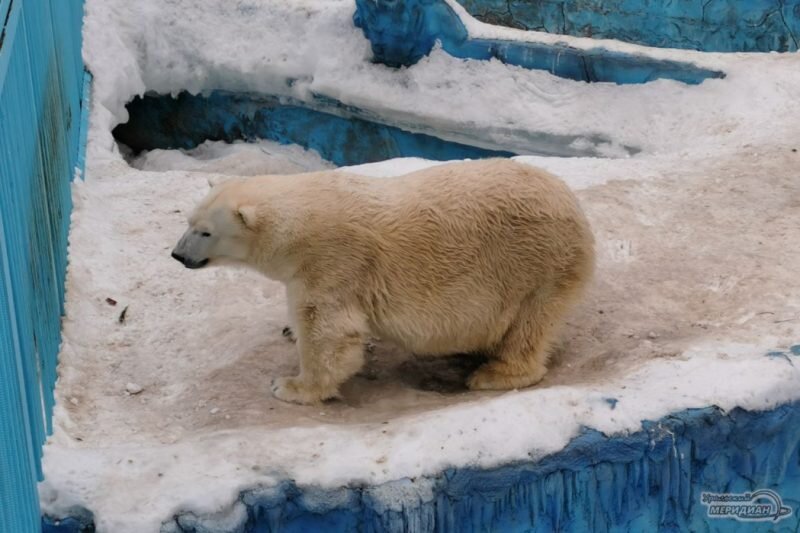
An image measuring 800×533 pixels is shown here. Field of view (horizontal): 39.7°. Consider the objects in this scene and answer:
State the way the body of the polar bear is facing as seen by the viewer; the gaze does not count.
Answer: to the viewer's left
